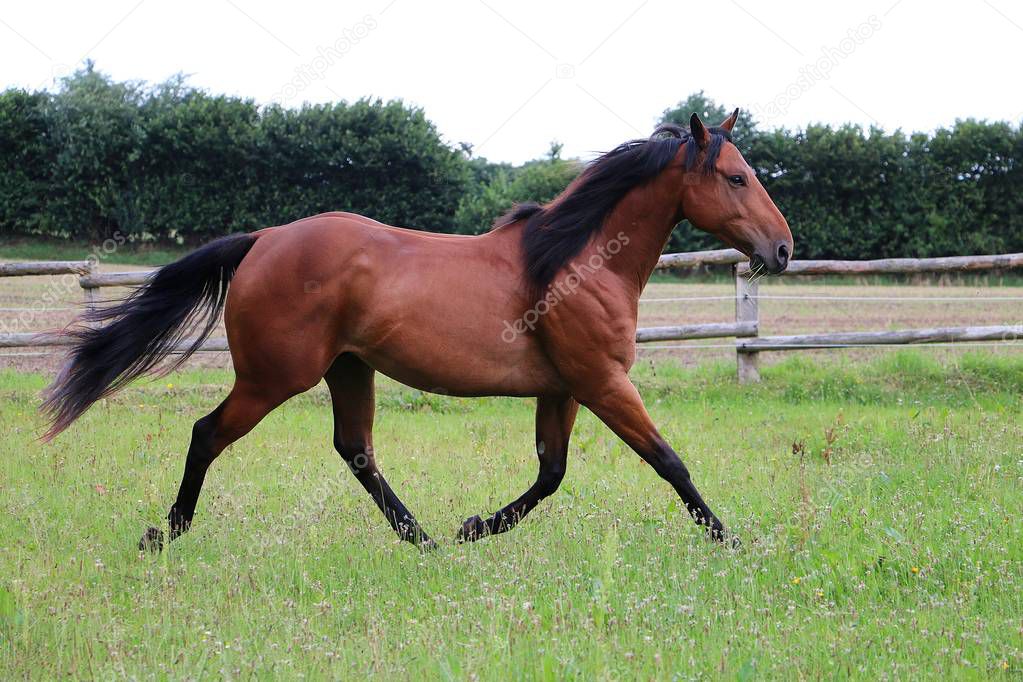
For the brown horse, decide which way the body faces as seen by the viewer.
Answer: to the viewer's right

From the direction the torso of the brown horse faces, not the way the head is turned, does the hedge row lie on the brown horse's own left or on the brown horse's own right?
on the brown horse's own left
